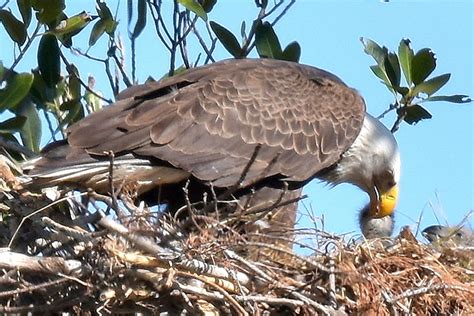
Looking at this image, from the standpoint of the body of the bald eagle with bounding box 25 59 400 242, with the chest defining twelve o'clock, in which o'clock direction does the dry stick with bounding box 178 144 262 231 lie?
The dry stick is roughly at 3 o'clock from the bald eagle.

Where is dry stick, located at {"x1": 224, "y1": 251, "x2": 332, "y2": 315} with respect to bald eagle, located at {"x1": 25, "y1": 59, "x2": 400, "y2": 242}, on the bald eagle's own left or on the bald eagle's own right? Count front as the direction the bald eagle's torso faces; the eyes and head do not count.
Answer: on the bald eagle's own right

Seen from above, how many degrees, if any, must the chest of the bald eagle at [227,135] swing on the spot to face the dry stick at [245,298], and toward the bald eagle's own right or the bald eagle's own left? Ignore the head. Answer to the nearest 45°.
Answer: approximately 90° to the bald eagle's own right

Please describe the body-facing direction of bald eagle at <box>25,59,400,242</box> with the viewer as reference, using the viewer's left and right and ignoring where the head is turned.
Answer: facing to the right of the viewer

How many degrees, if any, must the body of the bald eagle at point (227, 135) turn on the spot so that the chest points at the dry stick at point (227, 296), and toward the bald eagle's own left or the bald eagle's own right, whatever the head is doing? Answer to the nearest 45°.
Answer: approximately 90° to the bald eagle's own right

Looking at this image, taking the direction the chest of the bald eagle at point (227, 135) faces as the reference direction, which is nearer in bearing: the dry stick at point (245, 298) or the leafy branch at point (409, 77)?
the leafy branch
